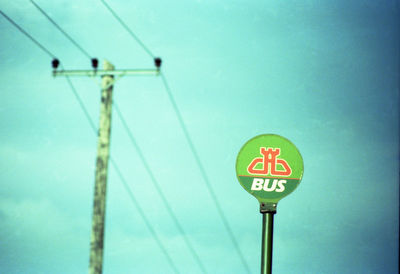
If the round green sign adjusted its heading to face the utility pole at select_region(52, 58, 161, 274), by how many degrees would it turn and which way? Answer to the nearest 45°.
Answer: approximately 135° to its right

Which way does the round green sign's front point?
toward the camera
